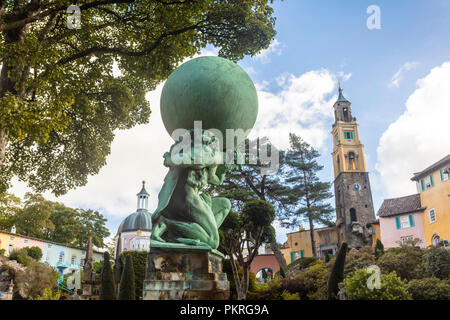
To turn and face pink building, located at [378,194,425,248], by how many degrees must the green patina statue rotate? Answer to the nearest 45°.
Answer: approximately 45° to its left

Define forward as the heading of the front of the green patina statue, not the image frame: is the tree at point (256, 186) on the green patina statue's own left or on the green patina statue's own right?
on the green patina statue's own left

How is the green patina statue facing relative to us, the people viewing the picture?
facing to the right of the viewer

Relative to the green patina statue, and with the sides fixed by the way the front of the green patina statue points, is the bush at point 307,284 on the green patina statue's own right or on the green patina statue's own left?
on the green patina statue's own left

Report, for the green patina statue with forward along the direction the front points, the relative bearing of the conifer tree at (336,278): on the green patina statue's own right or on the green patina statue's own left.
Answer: on the green patina statue's own left

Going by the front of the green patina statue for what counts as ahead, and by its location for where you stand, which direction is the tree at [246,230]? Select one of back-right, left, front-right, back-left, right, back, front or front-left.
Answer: left

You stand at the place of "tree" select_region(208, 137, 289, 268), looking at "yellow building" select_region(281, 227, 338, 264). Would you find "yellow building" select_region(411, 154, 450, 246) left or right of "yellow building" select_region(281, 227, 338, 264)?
right

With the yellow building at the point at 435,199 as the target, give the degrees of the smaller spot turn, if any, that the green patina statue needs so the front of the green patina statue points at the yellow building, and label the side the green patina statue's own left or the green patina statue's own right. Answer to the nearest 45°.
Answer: approximately 45° to the green patina statue's own left

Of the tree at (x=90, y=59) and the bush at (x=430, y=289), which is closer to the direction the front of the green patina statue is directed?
the bush

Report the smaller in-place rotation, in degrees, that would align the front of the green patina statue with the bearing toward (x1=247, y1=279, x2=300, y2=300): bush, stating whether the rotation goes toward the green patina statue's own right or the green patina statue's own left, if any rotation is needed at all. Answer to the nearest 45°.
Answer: approximately 90° to the green patina statue's own left

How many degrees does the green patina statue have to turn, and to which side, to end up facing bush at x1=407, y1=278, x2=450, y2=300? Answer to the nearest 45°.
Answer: approximately 45° to its left
